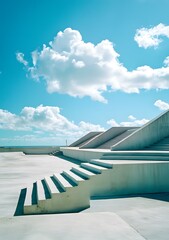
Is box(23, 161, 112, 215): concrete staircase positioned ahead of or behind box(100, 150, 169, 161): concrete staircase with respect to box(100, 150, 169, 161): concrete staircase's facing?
ahead

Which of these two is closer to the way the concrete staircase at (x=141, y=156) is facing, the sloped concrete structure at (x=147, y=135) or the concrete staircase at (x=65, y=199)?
the concrete staircase

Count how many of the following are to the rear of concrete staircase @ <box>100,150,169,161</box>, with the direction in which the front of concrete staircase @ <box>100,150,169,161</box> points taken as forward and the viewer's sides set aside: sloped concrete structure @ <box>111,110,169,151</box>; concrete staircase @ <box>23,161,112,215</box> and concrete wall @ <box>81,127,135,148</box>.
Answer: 2

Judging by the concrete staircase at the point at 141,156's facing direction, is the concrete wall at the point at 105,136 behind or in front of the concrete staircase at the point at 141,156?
behind

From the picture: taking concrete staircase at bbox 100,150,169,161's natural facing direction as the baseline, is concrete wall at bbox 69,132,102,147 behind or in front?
behind

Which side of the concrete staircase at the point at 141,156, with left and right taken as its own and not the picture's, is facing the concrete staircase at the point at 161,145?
back

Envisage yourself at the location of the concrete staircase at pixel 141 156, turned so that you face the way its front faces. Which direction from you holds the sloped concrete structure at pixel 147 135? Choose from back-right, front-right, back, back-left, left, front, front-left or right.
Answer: back

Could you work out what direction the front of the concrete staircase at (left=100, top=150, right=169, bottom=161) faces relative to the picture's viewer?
facing the viewer
